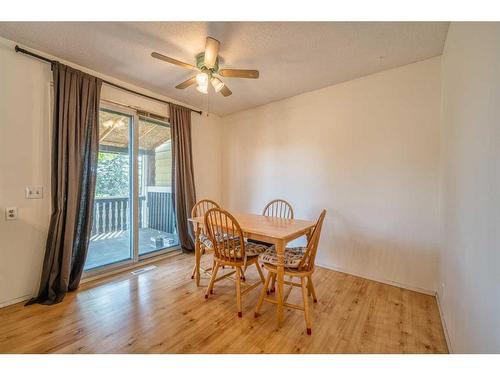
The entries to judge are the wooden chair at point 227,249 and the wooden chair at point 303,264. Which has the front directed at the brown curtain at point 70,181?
the wooden chair at point 303,264

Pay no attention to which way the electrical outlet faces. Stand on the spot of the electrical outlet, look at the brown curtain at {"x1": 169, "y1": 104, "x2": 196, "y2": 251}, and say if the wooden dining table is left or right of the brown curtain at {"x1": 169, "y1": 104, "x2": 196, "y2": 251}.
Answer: right

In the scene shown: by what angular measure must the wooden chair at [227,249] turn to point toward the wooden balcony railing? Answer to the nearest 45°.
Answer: approximately 90° to its left

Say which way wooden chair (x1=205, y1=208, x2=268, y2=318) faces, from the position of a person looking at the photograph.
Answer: facing away from the viewer and to the right of the viewer

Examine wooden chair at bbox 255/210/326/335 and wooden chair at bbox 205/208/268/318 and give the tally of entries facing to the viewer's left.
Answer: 1
